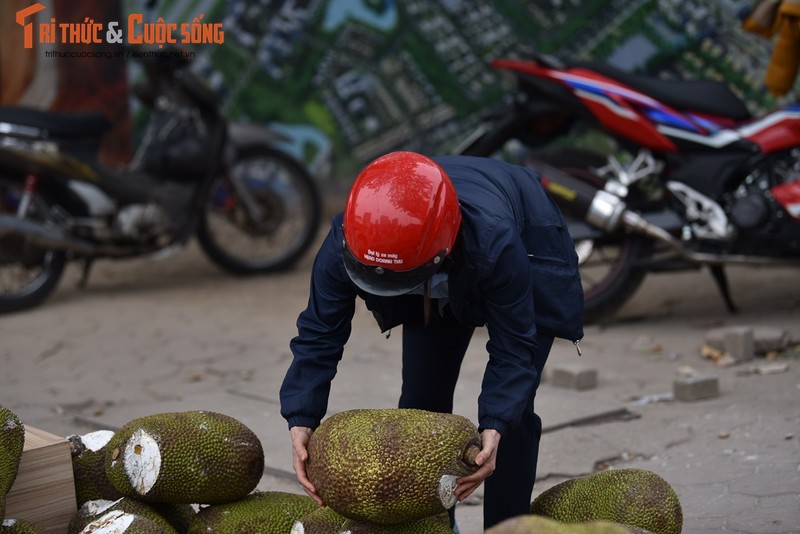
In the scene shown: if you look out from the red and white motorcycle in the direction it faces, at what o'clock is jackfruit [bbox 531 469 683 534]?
The jackfruit is roughly at 3 o'clock from the red and white motorcycle.

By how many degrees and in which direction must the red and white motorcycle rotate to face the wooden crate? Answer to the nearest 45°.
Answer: approximately 135° to its right

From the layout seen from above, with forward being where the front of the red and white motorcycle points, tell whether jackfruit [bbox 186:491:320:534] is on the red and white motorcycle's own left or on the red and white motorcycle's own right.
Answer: on the red and white motorcycle's own right

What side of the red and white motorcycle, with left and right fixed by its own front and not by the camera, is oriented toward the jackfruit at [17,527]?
right

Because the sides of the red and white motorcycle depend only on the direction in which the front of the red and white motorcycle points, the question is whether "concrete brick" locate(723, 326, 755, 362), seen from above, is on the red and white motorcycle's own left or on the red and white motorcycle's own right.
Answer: on the red and white motorcycle's own right

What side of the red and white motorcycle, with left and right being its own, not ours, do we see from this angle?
right

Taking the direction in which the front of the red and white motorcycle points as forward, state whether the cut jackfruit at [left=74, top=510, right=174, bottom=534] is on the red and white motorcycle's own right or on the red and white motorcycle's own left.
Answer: on the red and white motorcycle's own right

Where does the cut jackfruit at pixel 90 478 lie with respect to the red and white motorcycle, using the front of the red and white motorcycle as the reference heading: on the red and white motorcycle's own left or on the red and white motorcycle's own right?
on the red and white motorcycle's own right

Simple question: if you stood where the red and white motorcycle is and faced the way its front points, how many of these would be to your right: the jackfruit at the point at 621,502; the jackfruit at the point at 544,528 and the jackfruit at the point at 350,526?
3

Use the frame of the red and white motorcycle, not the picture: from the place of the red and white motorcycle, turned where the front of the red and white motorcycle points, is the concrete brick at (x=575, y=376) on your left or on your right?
on your right
